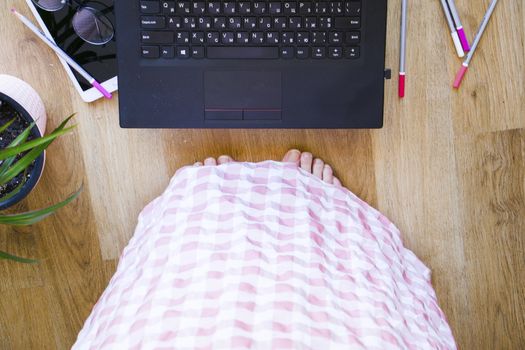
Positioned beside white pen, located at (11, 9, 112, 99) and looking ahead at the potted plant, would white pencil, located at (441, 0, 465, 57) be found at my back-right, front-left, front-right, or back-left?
back-left

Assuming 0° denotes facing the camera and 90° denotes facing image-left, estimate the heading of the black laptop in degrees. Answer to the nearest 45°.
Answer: approximately 0°
